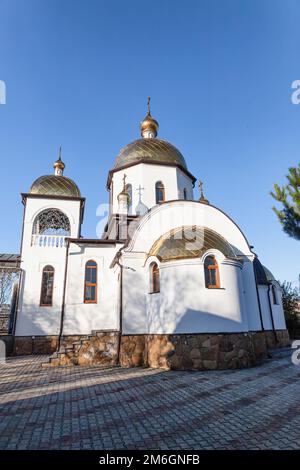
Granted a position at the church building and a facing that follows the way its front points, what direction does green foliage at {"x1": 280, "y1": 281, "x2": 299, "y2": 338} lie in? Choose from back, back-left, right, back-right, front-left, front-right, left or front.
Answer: back-right

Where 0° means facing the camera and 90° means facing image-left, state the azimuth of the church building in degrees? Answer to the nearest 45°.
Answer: approximately 90°

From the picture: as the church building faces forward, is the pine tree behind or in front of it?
behind
